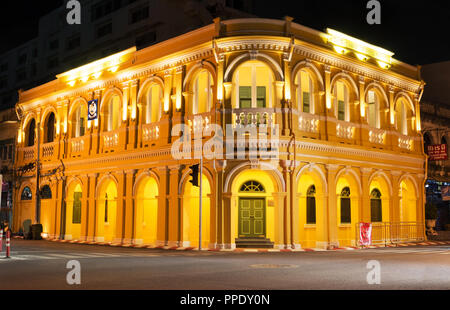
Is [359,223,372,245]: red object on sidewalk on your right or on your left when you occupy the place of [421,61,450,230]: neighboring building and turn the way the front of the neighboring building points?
on your right

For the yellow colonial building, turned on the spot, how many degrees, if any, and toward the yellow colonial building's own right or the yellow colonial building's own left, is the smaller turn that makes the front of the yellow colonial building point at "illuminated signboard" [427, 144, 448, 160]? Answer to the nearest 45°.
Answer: approximately 135° to the yellow colonial building's own left

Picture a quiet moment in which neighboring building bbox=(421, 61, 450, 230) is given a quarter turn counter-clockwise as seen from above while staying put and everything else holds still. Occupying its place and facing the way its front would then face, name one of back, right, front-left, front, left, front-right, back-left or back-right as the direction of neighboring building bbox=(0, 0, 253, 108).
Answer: back-left

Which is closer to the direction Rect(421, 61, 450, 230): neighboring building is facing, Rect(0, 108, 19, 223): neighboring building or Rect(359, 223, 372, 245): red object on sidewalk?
the red object on sidewalk

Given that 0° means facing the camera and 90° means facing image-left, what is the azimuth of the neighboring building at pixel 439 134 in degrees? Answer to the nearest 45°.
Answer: approximately 315°

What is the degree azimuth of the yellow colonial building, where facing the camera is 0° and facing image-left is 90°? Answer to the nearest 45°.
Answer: approximately 0°

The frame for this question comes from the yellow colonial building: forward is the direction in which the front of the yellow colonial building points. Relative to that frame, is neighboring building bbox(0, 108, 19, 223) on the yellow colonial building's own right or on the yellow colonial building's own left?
on the yellow colonial building's own right

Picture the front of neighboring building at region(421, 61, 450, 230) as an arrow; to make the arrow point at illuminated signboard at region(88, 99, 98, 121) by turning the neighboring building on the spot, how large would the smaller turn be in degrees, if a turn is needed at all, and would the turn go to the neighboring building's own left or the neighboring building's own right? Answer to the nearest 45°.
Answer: approximately 90° to the neighboring building's own right

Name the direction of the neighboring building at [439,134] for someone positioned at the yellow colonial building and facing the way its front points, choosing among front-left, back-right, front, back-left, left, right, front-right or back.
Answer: back-left

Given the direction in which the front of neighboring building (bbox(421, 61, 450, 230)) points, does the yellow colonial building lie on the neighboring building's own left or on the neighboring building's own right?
on the neighboring building's own right
